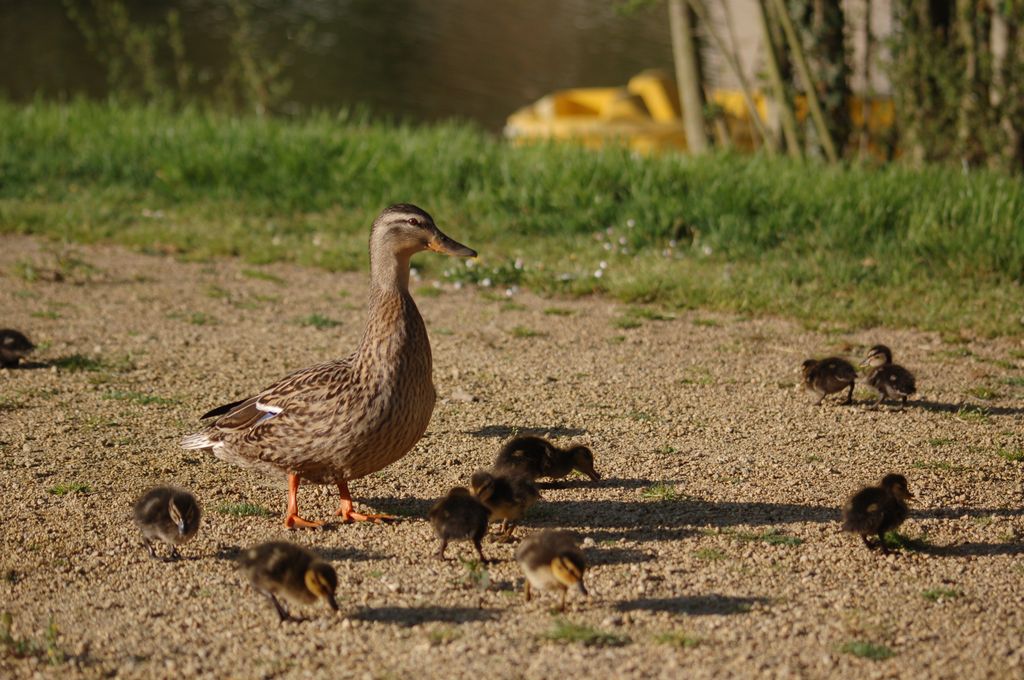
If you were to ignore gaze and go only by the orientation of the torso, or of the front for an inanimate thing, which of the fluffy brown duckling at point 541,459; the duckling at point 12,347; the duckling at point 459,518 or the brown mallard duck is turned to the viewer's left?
the duckling at point 12,347

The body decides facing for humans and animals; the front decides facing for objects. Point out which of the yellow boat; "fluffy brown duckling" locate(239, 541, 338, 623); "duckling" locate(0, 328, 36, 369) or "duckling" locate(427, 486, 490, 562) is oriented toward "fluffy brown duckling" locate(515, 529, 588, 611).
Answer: "fluffy brown duckling" locate(239, 541, 338, 623)

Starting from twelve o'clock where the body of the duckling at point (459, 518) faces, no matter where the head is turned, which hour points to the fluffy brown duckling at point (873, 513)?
The fluffy brown duckling is roughly at 3 o'clock from the duckling.

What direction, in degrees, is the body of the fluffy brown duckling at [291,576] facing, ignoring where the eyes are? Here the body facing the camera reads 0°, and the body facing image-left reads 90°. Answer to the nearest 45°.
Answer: approximately 270°

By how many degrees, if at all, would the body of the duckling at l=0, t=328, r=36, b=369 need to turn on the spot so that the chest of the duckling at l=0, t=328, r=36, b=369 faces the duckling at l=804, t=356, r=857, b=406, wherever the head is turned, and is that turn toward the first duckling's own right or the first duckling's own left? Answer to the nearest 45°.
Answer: approximately 135° to the first duckling's own left

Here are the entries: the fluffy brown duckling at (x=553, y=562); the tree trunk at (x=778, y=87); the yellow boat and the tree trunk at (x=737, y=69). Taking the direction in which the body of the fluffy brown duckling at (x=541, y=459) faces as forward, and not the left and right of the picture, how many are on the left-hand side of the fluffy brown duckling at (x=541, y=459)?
3

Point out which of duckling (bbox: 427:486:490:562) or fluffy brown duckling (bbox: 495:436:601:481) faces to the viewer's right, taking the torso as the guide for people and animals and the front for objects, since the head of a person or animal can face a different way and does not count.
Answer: the fluffy brown duckling

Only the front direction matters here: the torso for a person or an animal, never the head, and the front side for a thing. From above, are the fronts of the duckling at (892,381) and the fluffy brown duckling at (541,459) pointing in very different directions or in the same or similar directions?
very different directions

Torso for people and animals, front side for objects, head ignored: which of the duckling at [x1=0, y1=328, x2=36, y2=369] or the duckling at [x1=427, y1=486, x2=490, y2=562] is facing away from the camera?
the duckling at [x1=427, y1=486, x2=490, y2=562]

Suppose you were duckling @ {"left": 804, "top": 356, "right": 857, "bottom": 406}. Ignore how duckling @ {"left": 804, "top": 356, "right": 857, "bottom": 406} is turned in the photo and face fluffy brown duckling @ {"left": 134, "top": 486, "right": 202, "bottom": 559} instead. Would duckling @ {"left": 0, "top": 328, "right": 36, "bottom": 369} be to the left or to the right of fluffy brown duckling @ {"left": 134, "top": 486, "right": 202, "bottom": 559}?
right

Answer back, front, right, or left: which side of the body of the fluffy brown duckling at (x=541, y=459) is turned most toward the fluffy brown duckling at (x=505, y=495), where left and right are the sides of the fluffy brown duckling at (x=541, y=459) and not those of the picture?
right

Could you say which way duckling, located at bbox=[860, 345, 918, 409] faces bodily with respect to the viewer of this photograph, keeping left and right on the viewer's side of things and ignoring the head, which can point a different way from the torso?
facing to the left of the viewer

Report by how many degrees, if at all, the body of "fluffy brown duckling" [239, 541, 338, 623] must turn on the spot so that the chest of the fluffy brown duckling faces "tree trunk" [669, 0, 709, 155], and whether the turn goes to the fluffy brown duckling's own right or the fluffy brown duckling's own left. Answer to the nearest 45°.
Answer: approximately 90° to the fluffy brown duckling's own left

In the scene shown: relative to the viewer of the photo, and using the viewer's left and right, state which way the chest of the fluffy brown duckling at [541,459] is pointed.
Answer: facing to the right of the viewer

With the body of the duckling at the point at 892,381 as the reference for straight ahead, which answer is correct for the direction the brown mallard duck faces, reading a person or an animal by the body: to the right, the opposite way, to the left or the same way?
the opposite way

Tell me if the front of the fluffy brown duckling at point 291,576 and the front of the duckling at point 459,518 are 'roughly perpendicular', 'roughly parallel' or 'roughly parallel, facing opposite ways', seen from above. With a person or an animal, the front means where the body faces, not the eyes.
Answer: roughly perpendicular
